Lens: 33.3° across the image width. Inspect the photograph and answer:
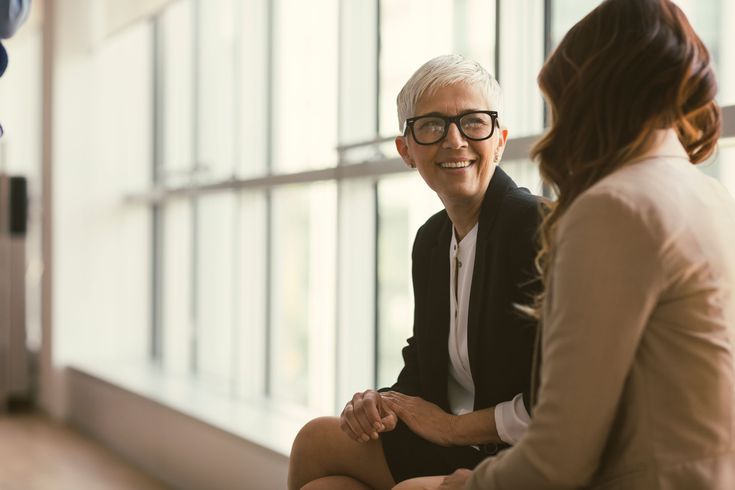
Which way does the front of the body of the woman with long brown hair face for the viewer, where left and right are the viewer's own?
facing away from the viewer and to the left of the viewer

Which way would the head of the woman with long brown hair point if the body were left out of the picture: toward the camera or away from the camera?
away from the camera

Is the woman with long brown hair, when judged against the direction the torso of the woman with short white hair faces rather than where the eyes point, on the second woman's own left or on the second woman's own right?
on the second woman's own left
